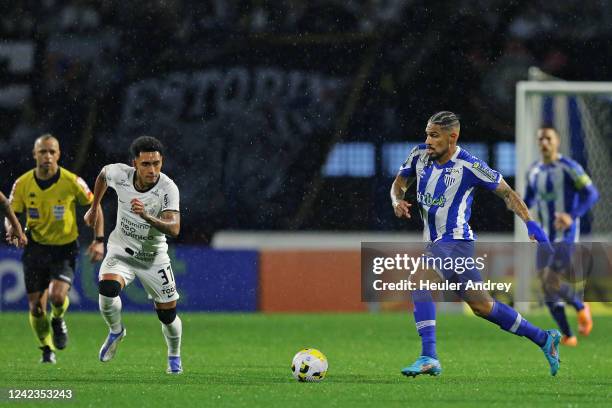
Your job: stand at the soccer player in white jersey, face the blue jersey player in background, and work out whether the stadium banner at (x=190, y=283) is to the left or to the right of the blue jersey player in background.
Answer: left

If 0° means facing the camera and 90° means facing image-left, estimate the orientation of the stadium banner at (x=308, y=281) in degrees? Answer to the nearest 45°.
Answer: approximately 0°

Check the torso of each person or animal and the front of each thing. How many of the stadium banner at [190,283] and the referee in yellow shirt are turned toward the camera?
2

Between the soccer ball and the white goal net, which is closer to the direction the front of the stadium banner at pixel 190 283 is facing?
the soccer ball

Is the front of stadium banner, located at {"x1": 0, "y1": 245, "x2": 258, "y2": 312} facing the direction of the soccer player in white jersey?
yes

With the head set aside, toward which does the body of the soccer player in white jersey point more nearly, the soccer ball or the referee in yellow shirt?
the soccer ball

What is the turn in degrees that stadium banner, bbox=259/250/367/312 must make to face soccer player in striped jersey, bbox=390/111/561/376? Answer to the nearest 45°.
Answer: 0° — it already faces them

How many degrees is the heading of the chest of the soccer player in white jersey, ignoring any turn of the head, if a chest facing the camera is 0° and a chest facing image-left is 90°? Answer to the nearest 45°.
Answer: approximately 0°
